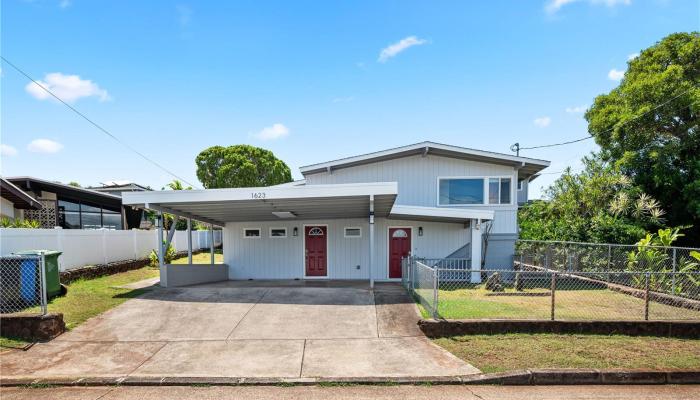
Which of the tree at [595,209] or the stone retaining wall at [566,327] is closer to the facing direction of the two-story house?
the stone retaining wall

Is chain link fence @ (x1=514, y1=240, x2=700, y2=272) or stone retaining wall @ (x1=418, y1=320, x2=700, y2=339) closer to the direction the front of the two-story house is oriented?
the stone retaining wall

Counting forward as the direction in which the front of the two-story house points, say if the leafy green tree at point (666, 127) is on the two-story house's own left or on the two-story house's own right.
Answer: on the two-story house's own left

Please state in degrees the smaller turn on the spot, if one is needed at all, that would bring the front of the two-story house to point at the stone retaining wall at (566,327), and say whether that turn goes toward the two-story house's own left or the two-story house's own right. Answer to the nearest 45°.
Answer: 0° — it already faces it

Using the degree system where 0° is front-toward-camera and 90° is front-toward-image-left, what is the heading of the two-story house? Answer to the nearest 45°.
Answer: approximately 0°

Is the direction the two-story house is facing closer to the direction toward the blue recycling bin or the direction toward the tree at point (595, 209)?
the blue recycling bin
